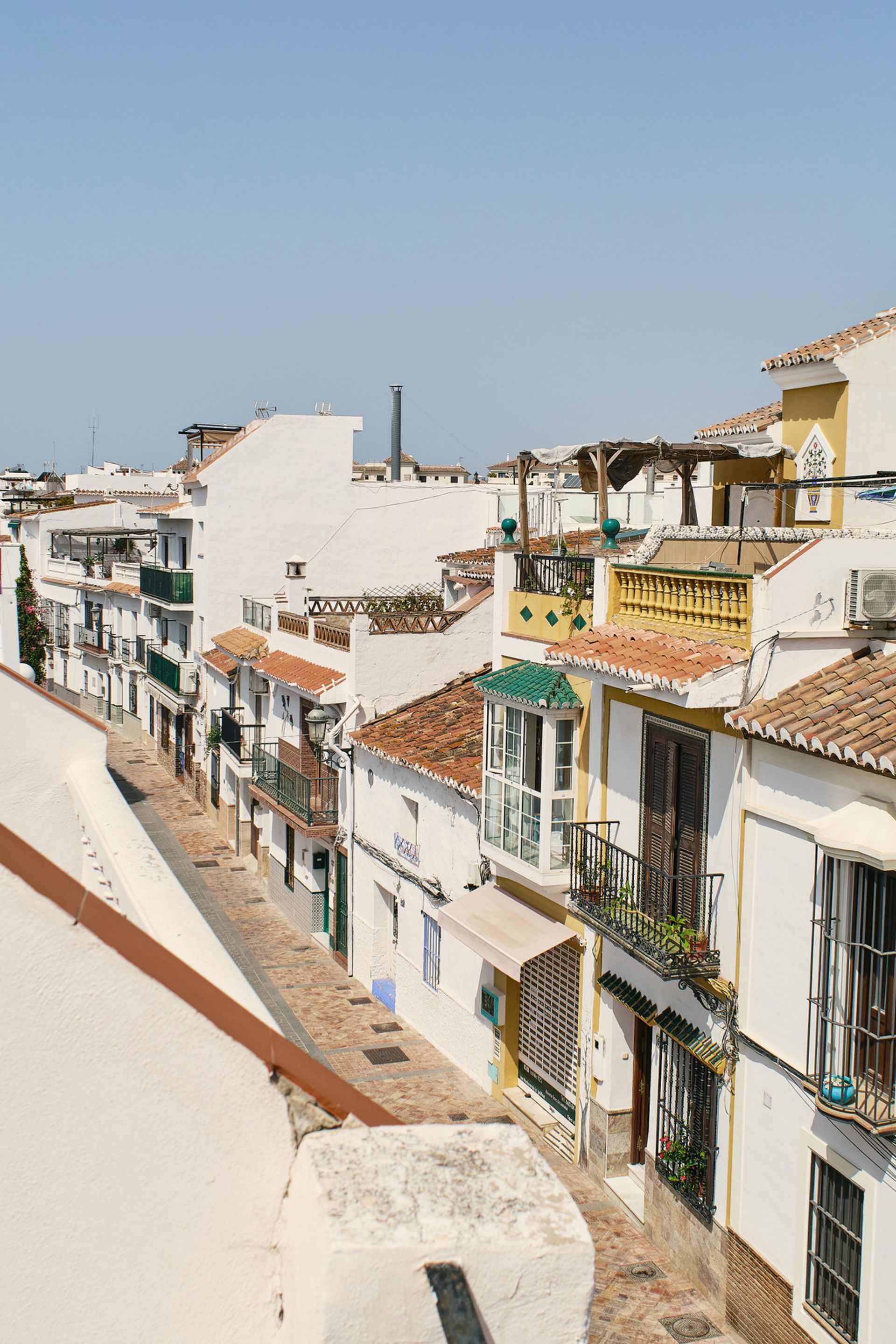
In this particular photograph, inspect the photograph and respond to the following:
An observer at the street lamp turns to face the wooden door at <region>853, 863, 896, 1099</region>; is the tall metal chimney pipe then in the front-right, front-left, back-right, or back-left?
back-left

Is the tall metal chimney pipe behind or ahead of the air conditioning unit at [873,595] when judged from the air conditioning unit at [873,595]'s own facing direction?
behind
